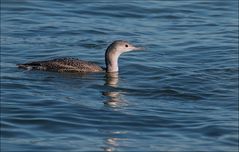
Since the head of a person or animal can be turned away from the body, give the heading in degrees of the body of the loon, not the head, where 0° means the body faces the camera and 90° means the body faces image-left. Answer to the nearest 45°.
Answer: approximately 270°
